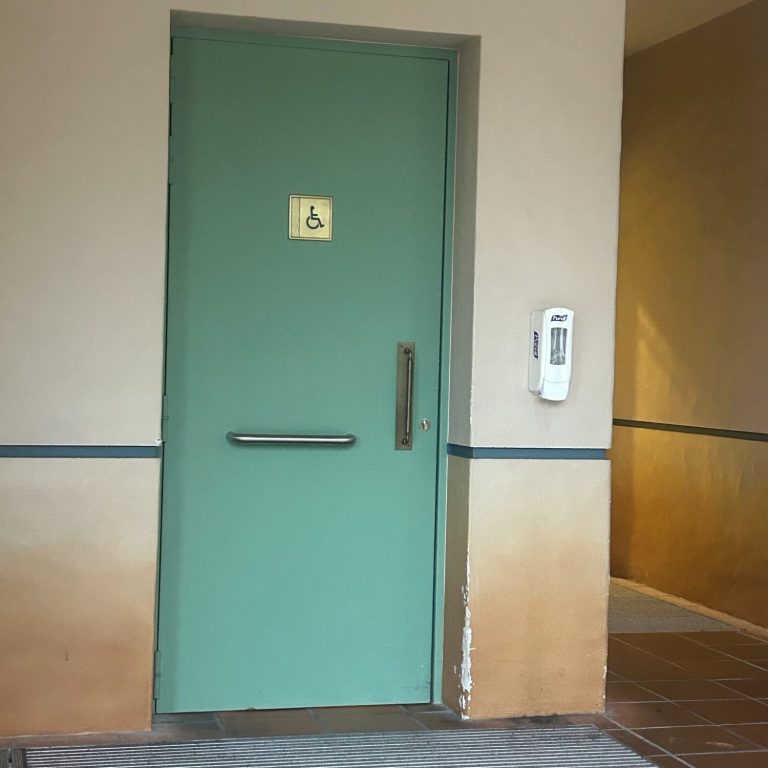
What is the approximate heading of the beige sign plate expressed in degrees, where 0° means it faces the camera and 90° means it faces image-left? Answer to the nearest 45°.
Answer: approximately 0°
